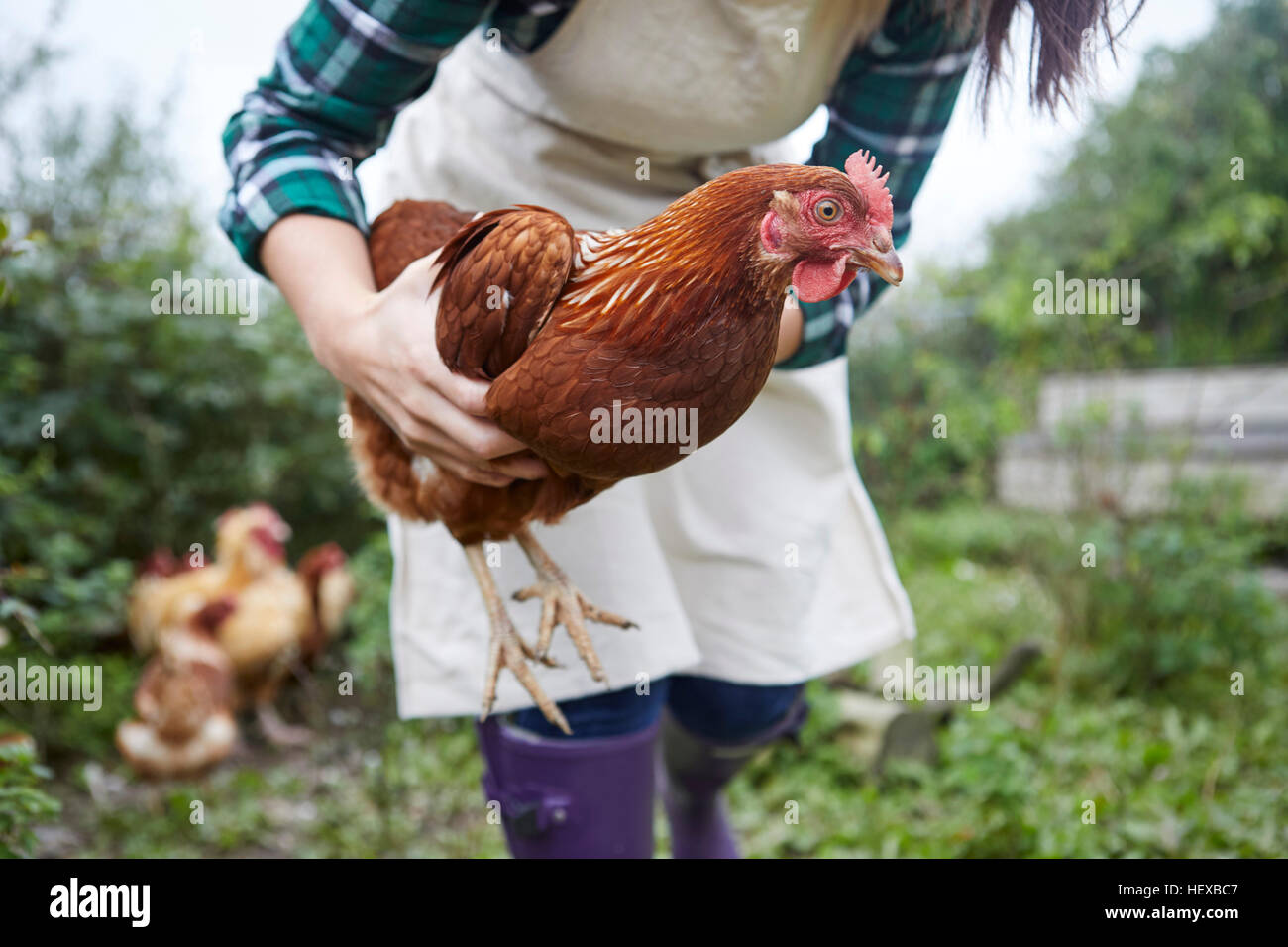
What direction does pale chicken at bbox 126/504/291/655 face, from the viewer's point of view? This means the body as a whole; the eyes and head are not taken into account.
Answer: to the viewer's right

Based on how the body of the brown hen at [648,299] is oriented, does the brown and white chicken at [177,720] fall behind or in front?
behind

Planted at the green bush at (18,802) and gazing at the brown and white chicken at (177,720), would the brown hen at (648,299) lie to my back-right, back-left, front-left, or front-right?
back-right

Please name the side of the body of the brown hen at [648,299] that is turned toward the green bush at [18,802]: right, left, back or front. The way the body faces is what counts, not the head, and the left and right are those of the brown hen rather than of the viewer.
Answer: back

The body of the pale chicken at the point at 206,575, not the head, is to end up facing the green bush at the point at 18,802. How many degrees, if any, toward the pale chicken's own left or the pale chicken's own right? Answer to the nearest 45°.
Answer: approximately 90° to the pale chicken's own right

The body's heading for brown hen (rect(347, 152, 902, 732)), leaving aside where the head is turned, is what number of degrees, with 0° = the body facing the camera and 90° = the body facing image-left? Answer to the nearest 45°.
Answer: approximately 315°

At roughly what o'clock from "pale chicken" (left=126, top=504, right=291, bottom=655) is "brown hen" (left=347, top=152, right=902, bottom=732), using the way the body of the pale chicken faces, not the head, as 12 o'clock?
The brown hen is roughly at 3 o'clock from the pale chicken.

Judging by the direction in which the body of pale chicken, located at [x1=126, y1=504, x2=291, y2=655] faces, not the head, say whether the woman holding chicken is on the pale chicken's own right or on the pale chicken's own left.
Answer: on the pale chicken's own right
